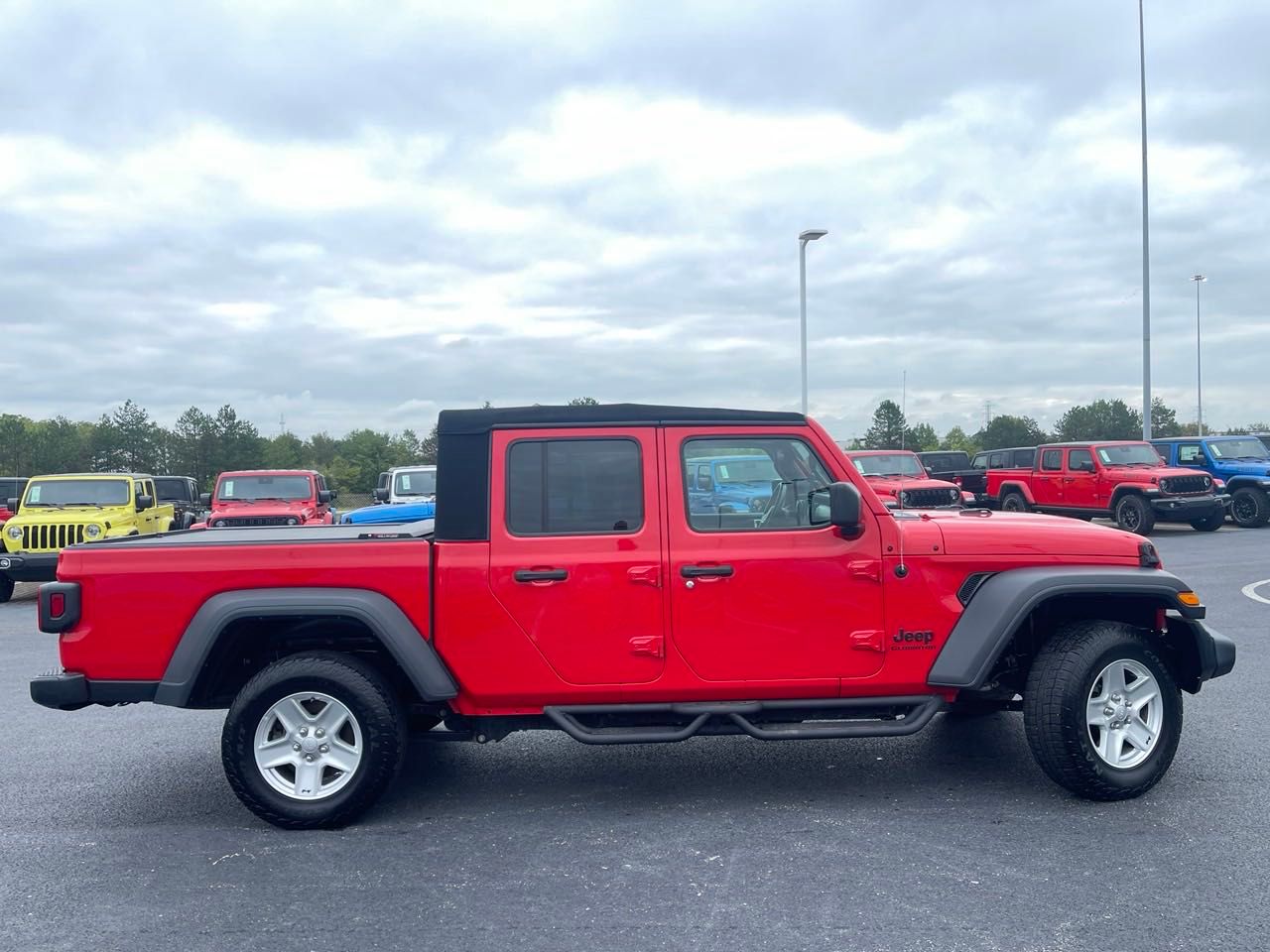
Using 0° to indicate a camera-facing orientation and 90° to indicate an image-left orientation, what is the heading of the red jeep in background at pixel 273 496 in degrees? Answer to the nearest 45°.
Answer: approximately 0°

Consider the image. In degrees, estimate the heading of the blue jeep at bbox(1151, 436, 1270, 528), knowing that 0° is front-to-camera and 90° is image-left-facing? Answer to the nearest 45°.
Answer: approximately 315°

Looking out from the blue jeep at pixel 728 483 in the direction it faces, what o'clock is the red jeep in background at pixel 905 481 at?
The red jeep in background is roughly at 10 o'clock from the blue jeep.

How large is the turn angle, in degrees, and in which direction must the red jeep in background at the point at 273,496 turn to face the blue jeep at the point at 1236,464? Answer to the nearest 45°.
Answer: approximately 90° to its left

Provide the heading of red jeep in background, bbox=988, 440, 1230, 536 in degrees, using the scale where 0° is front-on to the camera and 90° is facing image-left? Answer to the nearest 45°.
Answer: approximately 315°

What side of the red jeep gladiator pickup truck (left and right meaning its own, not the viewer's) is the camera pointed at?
right

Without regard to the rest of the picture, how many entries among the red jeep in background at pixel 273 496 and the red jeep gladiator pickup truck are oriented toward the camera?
1

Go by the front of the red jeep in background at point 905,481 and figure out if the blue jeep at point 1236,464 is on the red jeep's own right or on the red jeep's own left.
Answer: on the red jeep's own left

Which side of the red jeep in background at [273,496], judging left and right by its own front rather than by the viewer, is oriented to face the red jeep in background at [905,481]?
left
